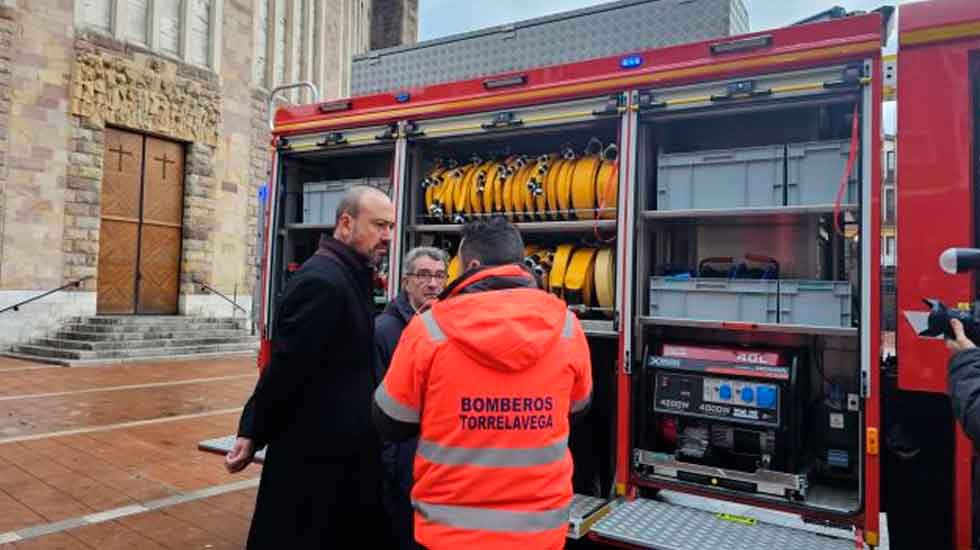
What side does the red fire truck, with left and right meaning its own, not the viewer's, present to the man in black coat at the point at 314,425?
right

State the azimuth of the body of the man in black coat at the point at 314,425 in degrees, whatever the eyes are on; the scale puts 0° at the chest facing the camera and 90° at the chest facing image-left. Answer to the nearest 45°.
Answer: approximately 270°

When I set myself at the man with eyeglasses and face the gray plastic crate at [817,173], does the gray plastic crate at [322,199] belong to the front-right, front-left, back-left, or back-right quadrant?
back-left

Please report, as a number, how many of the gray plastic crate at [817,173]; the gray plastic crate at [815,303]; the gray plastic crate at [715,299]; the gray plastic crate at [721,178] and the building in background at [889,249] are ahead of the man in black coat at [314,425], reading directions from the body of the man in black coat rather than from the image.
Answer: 5

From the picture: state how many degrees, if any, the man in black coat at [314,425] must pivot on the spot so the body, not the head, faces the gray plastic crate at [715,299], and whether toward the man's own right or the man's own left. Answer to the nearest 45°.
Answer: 0° — they already face it

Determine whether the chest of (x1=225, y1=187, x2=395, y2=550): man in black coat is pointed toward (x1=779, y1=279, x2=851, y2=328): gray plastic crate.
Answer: yes

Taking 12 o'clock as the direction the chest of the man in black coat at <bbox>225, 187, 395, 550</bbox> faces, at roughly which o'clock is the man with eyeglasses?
The man with eyeglasses is roughly at 10 o'clock from the man in black coat.

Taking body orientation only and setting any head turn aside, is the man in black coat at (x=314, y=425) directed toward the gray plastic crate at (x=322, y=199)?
no

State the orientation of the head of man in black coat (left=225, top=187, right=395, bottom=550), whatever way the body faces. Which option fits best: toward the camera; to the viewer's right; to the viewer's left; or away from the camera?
to the viewer's right

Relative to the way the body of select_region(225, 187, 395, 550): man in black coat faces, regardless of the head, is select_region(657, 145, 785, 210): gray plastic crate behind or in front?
in front

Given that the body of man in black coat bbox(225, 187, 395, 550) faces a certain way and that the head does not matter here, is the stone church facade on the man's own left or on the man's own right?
on the man's own left

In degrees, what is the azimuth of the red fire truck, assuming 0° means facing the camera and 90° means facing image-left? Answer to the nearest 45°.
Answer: approximately 315°

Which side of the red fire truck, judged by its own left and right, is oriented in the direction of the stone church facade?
back

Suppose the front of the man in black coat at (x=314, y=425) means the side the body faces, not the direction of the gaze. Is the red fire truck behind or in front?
in front

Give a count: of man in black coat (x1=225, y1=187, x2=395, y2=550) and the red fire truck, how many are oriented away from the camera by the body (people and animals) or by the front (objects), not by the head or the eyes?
0
